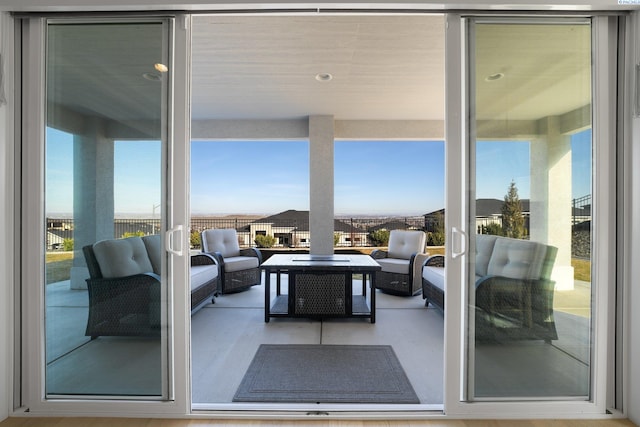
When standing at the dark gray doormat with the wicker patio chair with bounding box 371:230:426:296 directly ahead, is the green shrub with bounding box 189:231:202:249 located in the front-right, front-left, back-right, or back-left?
front-left

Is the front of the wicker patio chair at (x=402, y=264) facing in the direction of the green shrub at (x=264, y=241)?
no

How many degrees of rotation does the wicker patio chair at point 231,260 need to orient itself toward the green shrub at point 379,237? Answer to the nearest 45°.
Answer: approximately 90° to its left

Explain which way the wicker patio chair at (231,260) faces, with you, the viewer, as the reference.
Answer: facing the viewer and to the right of the viewer

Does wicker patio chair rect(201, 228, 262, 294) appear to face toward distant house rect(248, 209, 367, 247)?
no

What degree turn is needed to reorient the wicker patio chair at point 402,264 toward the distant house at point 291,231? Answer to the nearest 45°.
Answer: approximately 90° to its right

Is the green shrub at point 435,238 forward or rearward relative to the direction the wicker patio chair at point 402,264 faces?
rearward

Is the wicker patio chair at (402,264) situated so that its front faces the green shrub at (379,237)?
no

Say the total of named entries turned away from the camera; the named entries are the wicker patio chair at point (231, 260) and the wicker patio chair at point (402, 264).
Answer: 0

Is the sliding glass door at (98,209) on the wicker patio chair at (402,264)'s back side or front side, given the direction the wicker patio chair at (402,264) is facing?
on the front side

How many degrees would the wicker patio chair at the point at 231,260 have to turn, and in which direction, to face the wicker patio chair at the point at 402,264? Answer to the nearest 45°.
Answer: approximately 45° to its left

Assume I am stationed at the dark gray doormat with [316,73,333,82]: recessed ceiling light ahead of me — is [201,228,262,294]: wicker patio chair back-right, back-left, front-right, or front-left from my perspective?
front-left

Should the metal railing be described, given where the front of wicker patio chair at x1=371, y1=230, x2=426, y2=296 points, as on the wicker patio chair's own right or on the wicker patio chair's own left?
on the wicker patio chair's own right
